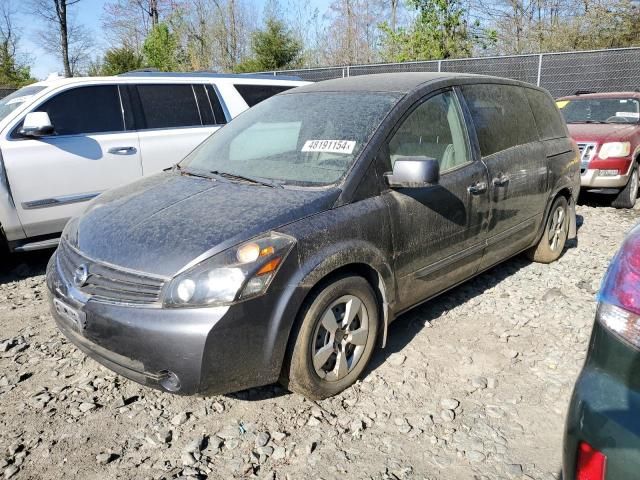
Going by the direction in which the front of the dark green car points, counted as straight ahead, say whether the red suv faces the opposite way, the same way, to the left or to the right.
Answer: the opposite way

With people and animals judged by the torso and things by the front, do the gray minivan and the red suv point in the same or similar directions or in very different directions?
same or similar directions

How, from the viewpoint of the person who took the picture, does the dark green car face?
facing away from the viewer and to the right of the viewer

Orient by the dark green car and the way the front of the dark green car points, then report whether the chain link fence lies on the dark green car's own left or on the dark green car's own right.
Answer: on the dark green car's own left

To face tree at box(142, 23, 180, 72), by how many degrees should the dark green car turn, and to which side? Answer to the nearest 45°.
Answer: approximately 90° to its left

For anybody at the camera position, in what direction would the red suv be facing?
facing the viewer and to the left of the viewer

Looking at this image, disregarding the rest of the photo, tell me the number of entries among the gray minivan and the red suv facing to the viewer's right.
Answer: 0

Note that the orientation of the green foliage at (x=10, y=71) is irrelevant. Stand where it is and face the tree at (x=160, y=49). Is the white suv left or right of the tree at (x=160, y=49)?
right

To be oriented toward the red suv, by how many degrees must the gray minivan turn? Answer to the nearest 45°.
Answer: approximately 180°

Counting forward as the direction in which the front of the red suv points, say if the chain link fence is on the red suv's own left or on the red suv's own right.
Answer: on the red suv's own right

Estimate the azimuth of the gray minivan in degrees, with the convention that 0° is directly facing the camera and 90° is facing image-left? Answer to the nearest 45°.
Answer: approximately 45°
